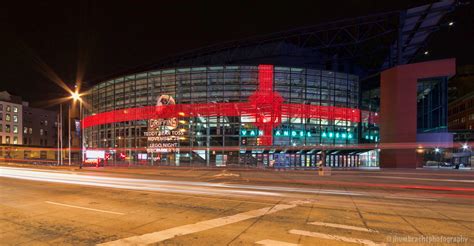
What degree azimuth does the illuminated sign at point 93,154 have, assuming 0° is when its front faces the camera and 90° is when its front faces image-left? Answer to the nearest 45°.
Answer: approximately 0°

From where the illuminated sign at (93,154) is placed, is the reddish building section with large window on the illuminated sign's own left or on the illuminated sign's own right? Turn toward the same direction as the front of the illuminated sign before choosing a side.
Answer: on the illuminated sign's own left
